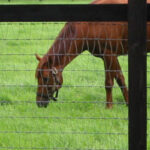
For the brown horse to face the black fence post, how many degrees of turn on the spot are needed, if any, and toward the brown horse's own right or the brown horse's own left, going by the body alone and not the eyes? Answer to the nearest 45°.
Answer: approximately 90° to the brown horse's own left

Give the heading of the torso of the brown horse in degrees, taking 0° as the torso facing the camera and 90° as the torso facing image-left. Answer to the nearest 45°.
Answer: approximately 90°
